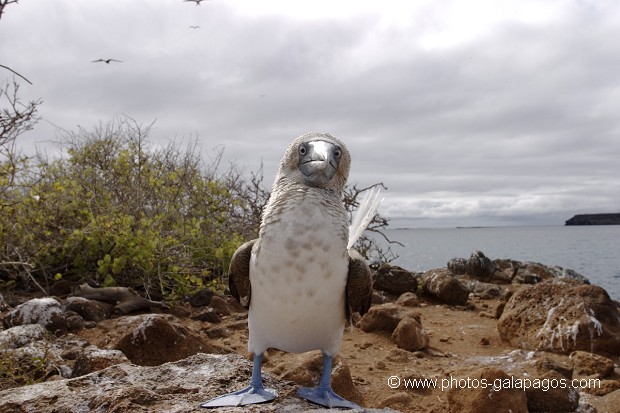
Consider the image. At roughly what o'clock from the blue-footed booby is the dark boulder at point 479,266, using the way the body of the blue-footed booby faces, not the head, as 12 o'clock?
The dark boulder is roughly at 7 o'clock from the blue-footed booby.

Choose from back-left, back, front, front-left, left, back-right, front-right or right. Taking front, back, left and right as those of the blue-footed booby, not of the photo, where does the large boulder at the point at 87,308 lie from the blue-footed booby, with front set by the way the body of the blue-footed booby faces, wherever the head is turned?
back-right

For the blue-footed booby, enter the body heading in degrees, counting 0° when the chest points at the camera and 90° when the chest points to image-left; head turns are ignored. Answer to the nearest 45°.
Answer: approximately 0°

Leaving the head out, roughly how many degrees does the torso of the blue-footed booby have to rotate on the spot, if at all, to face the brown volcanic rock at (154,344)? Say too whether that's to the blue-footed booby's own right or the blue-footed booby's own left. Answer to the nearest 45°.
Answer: approximately 135° to the blue-footed booby's own right

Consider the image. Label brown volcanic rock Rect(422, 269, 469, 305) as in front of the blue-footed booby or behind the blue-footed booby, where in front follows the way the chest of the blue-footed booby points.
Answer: behind

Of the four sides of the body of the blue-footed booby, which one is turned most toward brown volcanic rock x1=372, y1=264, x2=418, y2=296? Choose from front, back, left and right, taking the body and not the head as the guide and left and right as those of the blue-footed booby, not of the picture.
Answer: back

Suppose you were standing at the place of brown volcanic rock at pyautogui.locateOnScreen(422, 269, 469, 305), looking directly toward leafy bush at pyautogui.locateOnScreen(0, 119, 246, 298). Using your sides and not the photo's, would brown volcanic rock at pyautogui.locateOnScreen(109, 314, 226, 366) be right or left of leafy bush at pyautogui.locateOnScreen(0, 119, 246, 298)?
left

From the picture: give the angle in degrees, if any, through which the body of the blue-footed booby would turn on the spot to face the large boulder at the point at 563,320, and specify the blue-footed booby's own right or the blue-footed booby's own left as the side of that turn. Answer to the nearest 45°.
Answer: approximately 135° to the blue-footed booby's own left

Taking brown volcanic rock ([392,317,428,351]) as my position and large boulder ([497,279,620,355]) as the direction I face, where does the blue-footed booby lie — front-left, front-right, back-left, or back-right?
back-right

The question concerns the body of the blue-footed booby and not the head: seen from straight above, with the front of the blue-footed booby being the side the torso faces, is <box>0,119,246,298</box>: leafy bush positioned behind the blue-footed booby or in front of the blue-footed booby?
behind
